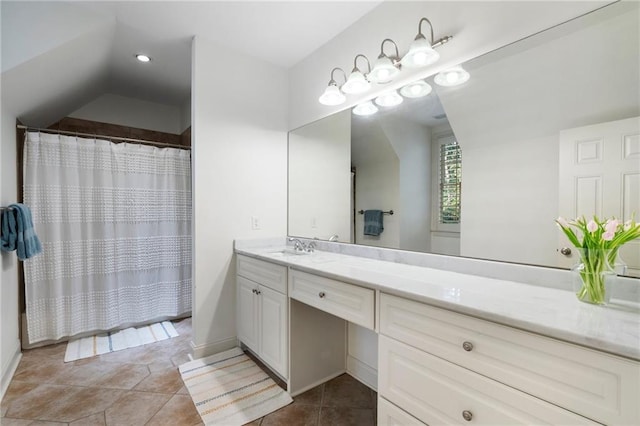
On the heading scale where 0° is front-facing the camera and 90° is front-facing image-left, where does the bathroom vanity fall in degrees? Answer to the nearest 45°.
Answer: approximately 45°

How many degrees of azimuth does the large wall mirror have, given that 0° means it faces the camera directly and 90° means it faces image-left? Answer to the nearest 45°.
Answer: approximately 45°

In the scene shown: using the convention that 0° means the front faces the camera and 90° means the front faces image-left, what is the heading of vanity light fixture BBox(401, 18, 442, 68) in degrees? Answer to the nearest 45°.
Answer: approximately 45°

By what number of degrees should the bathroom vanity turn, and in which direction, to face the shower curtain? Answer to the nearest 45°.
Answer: approximately 45° to its right

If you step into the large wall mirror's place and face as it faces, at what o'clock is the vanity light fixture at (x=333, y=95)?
The vanity light fixture is roughly at 2 o'clock from the large wall mirror.

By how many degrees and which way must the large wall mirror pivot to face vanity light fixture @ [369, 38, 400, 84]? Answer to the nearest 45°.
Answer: approximately 45° to its right
